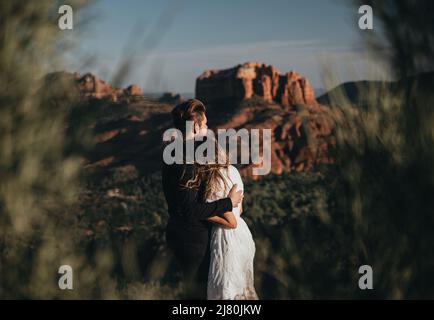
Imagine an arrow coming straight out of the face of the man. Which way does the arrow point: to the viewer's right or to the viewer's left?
to the viewer's right

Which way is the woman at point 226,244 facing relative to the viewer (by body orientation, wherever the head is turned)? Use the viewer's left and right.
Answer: facing to the left of the viewer

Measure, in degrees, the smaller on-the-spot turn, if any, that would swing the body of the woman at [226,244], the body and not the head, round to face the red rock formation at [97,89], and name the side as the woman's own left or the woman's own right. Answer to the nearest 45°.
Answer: approximately 45° to the woman's own right
